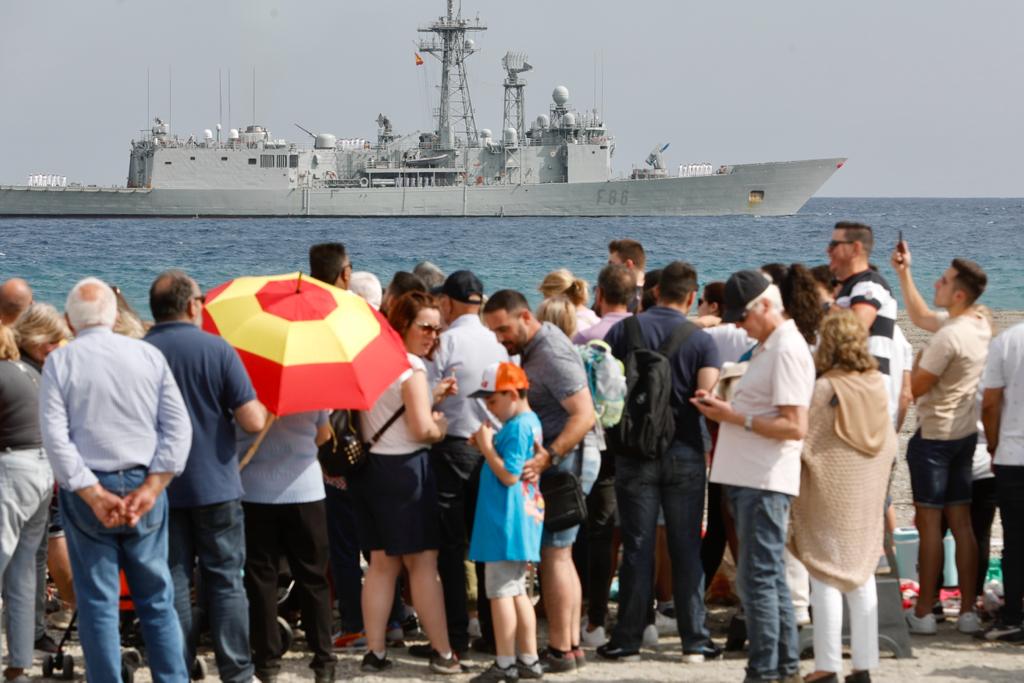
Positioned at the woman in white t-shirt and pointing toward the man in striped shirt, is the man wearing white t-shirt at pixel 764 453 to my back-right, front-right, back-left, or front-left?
front-right

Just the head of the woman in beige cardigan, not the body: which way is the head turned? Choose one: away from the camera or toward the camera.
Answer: away from the camera

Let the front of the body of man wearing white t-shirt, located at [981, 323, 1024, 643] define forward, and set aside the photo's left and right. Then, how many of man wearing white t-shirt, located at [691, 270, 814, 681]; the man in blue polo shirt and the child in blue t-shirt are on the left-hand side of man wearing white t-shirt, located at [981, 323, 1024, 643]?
3

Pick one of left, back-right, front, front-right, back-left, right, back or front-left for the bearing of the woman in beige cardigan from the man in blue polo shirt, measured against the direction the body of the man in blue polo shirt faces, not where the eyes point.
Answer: front-right

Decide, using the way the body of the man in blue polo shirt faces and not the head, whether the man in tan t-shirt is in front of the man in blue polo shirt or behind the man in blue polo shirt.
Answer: in front

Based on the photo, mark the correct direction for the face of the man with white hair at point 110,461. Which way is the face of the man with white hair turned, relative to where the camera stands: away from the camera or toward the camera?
away from the camera

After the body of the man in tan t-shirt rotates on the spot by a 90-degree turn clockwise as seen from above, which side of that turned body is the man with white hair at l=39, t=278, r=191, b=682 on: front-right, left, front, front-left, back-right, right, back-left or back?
left

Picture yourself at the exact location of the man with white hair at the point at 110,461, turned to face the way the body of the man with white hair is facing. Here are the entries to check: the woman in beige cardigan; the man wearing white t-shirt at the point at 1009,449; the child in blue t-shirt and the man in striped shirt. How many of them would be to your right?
4

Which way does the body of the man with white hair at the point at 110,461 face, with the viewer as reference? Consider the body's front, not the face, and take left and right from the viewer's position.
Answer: facing away from the viewer

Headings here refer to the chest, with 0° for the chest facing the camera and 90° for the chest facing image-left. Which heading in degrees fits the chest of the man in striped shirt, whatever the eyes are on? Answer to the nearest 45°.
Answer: approximately 90°

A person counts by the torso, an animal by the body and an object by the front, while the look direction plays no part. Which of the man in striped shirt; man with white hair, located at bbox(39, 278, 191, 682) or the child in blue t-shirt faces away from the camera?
the man with white hair

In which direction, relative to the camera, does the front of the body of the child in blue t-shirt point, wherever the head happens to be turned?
to the viewer's left
